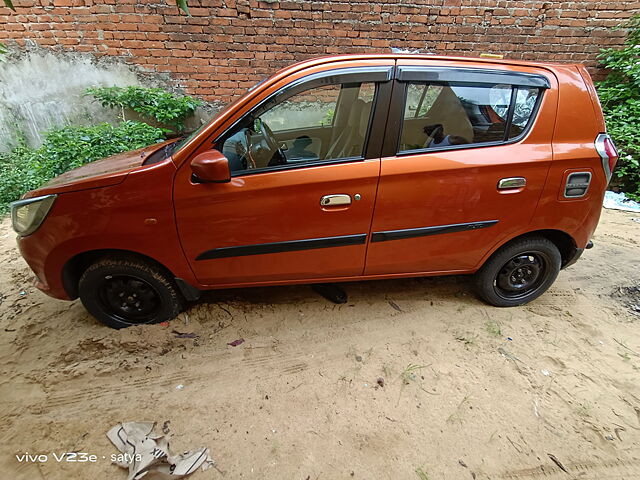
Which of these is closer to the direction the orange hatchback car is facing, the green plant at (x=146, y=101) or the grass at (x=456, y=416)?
the green plant

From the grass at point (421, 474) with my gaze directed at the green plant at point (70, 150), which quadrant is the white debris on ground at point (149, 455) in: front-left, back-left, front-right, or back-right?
front-left

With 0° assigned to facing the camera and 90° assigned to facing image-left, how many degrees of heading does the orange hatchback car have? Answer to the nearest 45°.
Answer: approximately 90°

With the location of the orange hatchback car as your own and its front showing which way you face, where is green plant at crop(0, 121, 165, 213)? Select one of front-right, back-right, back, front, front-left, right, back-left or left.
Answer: front-right

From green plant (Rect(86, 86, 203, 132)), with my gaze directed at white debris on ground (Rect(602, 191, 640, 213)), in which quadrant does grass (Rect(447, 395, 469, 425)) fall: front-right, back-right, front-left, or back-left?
front-right

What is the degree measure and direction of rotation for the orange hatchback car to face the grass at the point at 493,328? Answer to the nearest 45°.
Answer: approximately 180°

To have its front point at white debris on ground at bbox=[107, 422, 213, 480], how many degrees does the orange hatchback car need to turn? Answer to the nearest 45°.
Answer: approximately 45° to its left

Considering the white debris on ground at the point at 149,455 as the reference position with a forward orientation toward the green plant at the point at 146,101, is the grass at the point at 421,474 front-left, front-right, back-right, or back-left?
back-right

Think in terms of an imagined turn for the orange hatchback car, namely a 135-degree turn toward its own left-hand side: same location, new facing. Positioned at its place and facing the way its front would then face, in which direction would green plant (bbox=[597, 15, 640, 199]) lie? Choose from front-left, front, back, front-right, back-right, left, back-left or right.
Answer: left

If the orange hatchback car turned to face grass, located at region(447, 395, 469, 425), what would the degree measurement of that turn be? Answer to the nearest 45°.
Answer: approximately 135° to its left

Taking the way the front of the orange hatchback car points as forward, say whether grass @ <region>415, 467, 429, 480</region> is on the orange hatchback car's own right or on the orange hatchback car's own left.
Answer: on the orange hatchback car's own left

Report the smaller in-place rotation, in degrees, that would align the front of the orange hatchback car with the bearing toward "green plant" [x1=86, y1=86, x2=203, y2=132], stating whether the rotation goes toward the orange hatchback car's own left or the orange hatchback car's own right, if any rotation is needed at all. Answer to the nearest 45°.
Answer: approximately 45° to the orange hatchback car's own right
